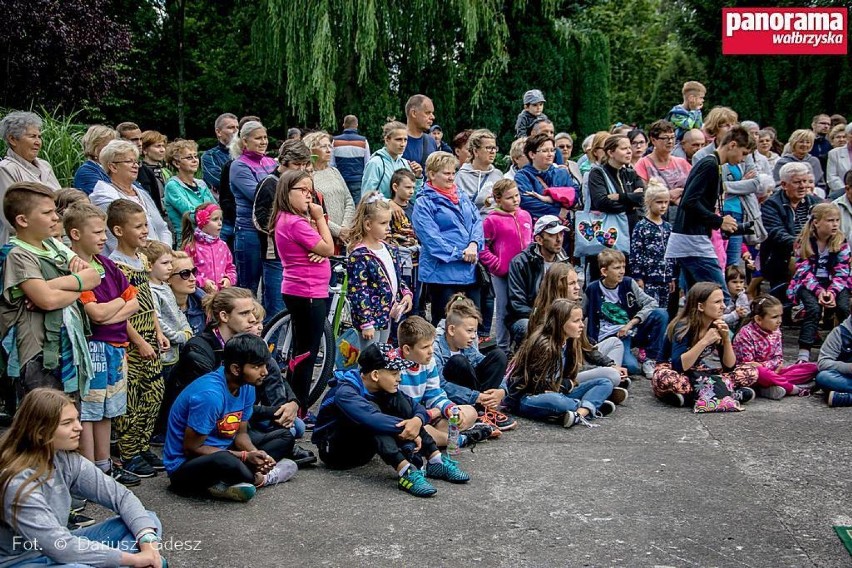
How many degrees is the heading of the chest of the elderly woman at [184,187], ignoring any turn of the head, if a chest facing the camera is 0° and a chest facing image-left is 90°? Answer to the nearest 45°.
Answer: approximately 315°

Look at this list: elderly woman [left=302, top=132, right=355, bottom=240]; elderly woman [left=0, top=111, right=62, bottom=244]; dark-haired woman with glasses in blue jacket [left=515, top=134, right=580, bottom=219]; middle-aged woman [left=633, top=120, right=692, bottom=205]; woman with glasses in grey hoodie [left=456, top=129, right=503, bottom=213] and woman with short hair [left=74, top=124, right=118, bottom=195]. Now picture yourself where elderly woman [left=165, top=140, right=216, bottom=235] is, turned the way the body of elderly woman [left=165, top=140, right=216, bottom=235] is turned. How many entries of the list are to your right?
2

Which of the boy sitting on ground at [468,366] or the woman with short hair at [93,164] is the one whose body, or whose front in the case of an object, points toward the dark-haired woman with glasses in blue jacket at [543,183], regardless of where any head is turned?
the woman with short hair

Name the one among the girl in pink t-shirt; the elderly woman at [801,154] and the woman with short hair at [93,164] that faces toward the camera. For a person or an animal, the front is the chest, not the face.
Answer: the elderly woman

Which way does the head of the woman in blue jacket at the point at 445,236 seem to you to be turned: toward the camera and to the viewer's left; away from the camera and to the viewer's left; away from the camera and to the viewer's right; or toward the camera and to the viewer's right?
toward the camera and to the viewer's right

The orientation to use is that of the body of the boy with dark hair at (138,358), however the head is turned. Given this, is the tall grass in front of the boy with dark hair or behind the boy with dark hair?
behind

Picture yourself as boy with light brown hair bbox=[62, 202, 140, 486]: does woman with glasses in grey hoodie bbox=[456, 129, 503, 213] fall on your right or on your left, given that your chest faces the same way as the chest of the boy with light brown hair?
on your left

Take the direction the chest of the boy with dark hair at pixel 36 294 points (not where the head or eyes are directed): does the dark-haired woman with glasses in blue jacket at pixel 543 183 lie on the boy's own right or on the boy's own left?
on the boy's own left

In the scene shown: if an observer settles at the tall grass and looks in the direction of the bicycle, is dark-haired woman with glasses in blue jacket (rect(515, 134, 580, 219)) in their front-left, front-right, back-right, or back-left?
front-left

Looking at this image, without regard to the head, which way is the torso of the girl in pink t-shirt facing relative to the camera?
to the viewer's right

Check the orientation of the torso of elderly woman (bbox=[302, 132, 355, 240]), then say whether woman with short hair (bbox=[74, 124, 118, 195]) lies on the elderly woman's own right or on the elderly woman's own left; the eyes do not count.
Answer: on the elderly woman's own right

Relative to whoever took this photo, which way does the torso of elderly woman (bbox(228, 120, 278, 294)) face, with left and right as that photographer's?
facing the viewer and to the right of the viewer

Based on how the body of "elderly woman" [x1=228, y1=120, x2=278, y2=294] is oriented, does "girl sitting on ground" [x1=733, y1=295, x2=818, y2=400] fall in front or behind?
in front

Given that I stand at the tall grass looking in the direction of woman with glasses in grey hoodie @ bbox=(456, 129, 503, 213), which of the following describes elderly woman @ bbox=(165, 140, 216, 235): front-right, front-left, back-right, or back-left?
front-right

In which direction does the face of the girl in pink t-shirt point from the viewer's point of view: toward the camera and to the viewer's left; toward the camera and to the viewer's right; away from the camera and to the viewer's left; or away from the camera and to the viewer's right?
toward the camera and to the viewer's right

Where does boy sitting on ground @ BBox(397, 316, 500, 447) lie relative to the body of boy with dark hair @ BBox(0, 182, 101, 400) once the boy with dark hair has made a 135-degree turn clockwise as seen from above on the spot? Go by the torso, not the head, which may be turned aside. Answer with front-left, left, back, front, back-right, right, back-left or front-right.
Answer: back
